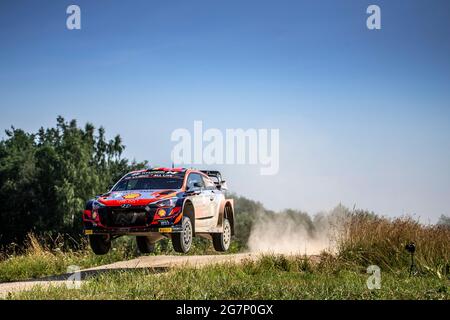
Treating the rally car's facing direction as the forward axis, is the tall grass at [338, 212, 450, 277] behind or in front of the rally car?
behind

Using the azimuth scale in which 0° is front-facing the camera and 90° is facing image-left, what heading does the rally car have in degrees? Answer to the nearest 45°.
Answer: approximately 45°
